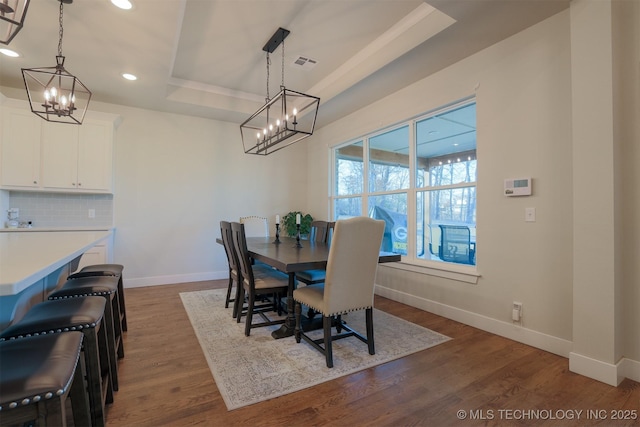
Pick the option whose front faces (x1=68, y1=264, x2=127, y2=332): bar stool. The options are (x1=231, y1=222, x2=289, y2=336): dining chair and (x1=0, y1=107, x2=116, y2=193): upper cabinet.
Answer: the upper cabinet

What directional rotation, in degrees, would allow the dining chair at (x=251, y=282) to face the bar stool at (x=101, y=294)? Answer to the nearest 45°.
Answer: approximately 135° to its right

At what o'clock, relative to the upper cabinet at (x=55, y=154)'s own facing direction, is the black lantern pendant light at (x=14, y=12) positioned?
The black lantern pendant light is roughly at 12 o'clock from the upper cabinet.

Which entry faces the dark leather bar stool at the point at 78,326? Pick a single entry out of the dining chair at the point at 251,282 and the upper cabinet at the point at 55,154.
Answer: the upper cabinet

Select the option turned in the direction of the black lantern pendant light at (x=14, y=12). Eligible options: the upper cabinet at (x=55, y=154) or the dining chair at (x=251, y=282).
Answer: the upper cabinet

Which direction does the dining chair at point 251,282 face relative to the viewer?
to the viewer's right

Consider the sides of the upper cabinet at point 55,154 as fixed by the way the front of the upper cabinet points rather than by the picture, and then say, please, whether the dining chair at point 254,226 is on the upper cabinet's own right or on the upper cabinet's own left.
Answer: on the upper cabinet's own left

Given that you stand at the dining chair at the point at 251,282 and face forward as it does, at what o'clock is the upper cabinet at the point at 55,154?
The upper cabinet is roughly at 7 o'clock from the dining chair.

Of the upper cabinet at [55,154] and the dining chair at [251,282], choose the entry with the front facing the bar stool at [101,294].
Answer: the upper cabinet

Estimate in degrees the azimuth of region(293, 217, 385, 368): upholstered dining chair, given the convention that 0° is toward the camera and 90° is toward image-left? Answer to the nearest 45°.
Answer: approximately 135°

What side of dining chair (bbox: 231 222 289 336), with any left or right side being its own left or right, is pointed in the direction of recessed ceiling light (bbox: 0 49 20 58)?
back

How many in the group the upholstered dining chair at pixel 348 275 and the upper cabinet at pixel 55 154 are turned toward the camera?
1
